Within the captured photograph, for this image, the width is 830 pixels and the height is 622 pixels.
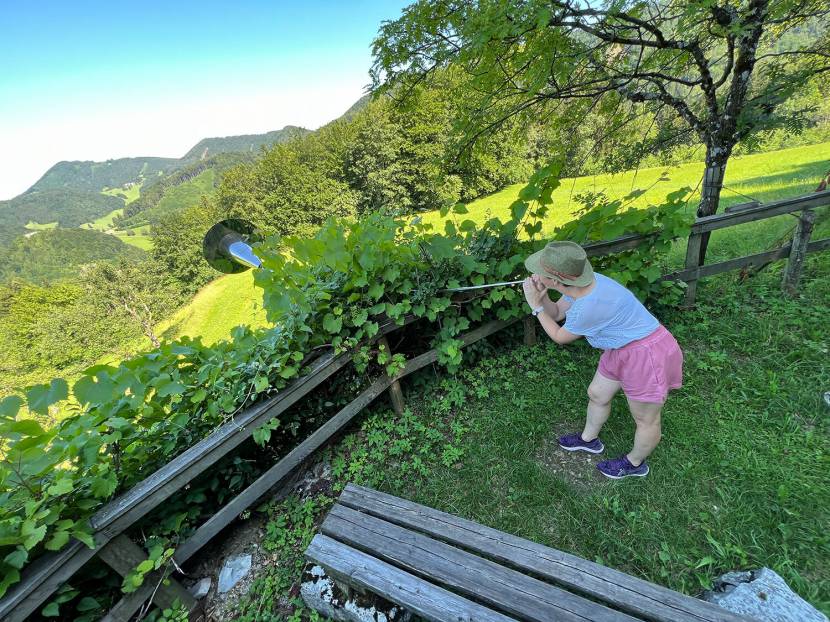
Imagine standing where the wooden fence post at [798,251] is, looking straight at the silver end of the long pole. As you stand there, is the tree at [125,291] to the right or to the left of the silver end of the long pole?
right

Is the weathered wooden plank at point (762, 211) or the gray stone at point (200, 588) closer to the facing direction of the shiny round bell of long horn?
the gray stone
